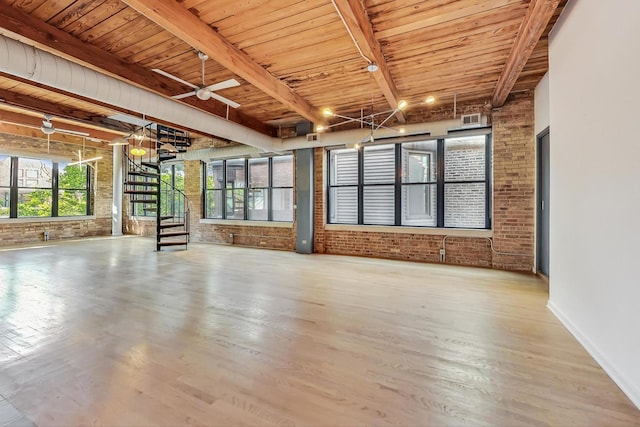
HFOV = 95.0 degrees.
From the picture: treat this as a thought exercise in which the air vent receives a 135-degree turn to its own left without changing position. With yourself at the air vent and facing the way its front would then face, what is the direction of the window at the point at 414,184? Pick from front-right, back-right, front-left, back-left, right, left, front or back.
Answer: left

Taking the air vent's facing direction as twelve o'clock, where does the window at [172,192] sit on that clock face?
The window is roughly at 3 o'clock from the air vent.

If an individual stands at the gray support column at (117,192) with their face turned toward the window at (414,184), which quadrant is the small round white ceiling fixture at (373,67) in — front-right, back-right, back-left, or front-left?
front-right

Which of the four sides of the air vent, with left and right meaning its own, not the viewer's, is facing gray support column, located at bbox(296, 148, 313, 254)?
right

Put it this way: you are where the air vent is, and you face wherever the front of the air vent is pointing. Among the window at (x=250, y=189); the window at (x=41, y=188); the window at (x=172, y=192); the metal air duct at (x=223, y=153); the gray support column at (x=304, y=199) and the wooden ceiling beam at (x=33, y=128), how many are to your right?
6

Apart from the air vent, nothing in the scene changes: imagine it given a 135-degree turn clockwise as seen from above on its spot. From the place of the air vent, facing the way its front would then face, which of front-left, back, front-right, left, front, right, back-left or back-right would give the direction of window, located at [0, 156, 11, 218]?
front-left

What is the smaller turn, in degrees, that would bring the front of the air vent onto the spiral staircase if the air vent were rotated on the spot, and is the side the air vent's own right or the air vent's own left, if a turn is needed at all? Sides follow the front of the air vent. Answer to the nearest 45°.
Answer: approximately 90° to the air vent's own right

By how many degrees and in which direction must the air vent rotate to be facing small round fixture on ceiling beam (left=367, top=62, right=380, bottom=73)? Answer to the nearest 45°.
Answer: approximately 45° to its right

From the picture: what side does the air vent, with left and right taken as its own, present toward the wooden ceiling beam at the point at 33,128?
right

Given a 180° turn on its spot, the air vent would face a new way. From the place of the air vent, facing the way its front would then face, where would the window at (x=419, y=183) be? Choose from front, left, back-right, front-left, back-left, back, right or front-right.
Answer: front-left

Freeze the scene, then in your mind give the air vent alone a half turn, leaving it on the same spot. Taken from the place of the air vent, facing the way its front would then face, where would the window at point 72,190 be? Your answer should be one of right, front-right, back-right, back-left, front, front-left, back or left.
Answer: left

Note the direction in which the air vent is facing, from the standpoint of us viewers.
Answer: facing the viewer

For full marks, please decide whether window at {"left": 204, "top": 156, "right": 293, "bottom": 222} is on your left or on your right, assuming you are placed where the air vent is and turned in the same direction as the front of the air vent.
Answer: on your right

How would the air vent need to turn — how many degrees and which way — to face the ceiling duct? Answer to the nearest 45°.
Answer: approximately 45° to its right

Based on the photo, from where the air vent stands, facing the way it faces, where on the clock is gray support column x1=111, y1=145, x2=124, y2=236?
The gray support column is roughly at 3 o'clock from the air vent.
